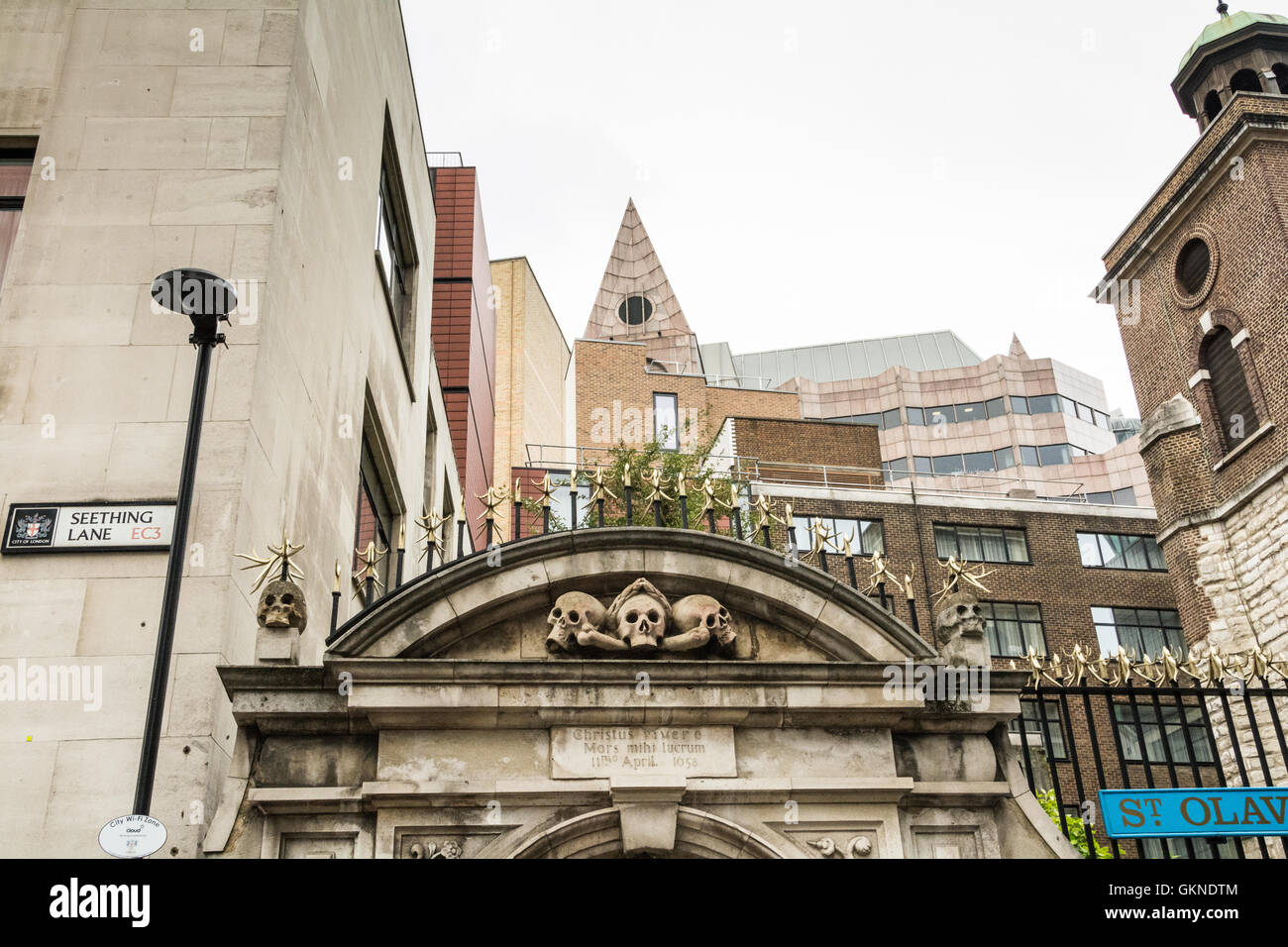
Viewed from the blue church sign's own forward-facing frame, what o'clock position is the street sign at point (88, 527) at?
The street sign is roughly at 2 o'clock from the blue church sign.

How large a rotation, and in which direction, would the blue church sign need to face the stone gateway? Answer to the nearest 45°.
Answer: approximately 45° to its right

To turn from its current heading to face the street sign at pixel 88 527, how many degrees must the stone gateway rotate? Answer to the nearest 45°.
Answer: approximately 90° to its right

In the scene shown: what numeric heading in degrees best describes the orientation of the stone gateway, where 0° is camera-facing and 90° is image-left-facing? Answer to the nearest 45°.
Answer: approximately 0°

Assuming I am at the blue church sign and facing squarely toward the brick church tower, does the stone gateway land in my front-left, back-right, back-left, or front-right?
back-left

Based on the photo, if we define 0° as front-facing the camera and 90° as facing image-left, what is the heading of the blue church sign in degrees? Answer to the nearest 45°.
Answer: approximately 0°

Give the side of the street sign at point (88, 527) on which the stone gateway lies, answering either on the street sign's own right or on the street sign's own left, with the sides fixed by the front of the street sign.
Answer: on the street sign's own left

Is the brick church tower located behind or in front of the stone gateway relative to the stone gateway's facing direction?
behind

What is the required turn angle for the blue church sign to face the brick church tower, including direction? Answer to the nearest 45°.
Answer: approximately 180°
